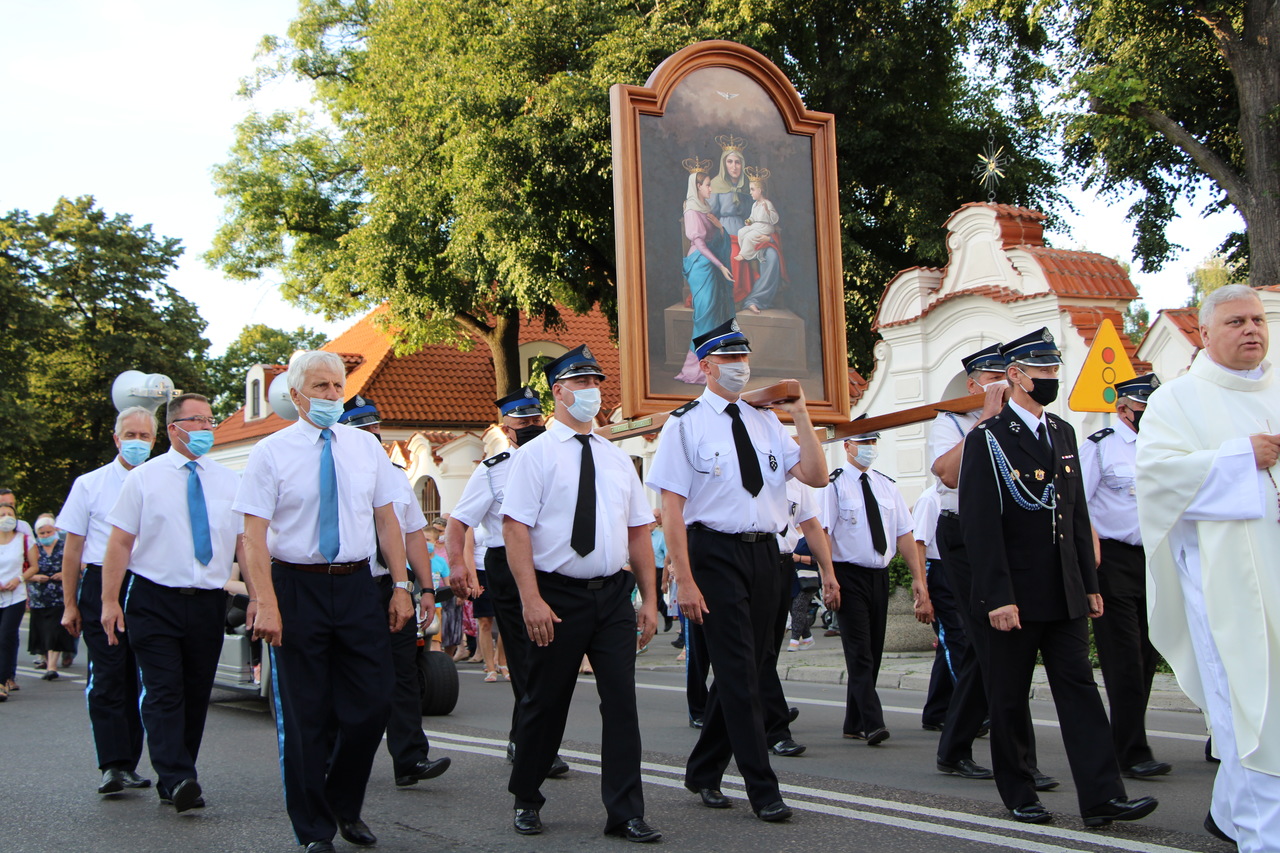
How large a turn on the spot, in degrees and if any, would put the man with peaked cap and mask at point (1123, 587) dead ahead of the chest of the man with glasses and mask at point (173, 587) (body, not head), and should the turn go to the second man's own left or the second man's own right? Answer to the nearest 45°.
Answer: approximately 45° to the second man's own left

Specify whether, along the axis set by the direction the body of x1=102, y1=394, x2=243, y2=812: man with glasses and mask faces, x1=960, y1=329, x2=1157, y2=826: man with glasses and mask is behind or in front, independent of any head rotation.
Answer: in front

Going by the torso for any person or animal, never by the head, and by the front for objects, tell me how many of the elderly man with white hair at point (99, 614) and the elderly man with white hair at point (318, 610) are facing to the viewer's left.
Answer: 0

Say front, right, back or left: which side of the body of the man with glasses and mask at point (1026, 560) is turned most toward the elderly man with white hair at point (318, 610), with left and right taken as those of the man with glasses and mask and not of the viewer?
right

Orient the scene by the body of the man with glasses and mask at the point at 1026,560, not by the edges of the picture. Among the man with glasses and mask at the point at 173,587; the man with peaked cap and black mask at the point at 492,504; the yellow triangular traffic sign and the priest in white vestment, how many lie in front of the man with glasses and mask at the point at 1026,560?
1

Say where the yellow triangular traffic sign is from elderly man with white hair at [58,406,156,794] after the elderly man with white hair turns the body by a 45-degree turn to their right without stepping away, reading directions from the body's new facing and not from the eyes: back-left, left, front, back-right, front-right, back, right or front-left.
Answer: left

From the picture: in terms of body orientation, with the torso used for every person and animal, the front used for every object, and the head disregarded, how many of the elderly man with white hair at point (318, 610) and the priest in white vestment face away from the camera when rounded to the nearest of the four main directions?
0

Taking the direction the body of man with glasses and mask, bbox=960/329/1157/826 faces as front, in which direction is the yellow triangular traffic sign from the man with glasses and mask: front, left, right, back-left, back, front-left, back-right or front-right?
back-left
